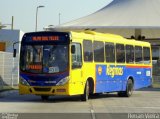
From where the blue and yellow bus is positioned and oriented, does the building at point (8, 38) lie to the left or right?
on its right

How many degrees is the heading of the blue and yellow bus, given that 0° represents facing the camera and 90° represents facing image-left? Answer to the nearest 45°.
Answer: approximately 45°

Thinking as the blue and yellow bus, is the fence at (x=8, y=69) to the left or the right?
on its right
